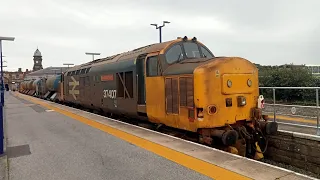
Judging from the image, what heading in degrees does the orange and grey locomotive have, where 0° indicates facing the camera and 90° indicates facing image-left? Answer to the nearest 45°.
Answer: approximately 315°
